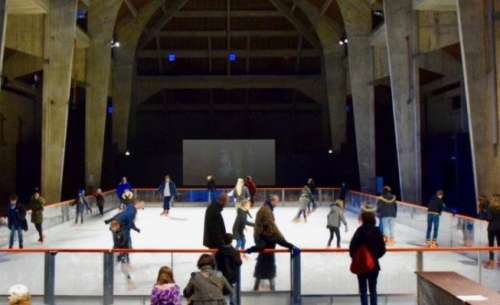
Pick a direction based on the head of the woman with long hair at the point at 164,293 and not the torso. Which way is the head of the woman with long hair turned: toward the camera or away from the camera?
away from the camera

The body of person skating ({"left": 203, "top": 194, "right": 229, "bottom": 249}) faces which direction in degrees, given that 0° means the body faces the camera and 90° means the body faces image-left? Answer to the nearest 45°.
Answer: approximately 270°

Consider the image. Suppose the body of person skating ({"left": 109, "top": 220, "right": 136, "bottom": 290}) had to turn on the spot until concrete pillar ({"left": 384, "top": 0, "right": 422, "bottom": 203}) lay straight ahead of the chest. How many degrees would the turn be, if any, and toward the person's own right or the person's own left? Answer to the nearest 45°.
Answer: approximately 180°

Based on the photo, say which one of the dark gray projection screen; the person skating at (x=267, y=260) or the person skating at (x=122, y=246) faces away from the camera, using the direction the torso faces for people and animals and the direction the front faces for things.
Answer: the person skating at (x=267, y=260)

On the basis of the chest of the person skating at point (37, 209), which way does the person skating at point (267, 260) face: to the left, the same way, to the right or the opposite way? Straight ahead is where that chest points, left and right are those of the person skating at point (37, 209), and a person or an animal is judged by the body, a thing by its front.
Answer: the opposite way

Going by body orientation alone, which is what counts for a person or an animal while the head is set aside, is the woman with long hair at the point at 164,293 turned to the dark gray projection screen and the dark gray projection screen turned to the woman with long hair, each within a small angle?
yes

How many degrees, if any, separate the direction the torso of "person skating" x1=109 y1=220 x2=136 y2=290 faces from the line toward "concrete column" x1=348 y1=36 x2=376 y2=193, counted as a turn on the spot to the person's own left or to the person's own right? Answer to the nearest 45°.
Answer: approximately 180°

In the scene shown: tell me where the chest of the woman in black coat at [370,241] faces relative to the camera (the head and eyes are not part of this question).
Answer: away from the camera

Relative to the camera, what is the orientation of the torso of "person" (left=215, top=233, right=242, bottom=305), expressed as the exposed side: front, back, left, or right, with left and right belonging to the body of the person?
back

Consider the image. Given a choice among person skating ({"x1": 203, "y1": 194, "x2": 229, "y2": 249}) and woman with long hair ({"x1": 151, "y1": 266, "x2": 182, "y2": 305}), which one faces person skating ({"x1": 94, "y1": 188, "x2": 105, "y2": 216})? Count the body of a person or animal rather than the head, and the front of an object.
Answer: the woman with long hair

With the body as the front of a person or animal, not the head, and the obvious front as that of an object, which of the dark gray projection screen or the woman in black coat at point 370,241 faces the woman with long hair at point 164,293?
the dark gray projection screen

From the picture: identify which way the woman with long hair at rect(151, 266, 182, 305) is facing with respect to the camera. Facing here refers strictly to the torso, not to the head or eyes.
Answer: away from the camera
